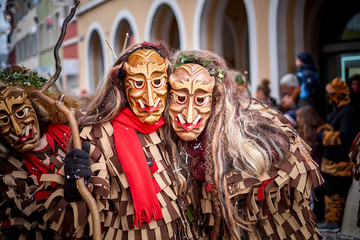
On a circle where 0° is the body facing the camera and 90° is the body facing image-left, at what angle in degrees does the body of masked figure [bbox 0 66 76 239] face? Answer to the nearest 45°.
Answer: approximately 0°

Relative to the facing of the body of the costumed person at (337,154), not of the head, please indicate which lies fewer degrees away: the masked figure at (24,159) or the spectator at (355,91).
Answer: the masked figure

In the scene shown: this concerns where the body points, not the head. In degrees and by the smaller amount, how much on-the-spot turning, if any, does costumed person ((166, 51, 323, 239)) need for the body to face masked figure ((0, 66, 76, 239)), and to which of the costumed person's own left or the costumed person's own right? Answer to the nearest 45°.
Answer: approximately 45° to the costumed person's own right
